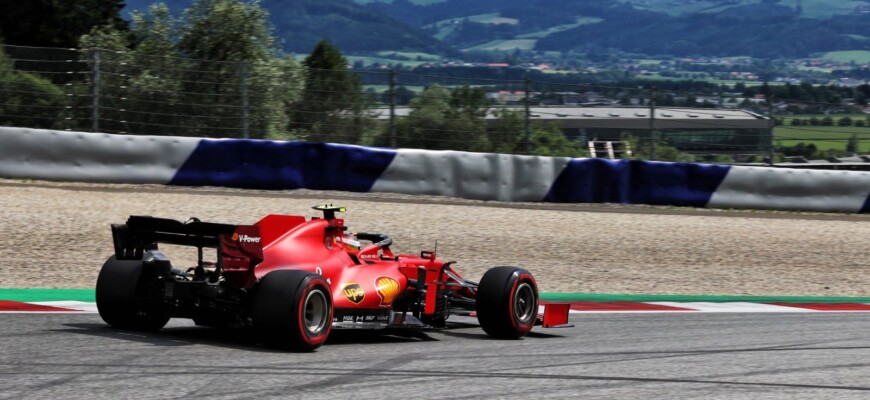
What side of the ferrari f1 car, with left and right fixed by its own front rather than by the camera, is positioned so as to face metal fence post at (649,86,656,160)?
front

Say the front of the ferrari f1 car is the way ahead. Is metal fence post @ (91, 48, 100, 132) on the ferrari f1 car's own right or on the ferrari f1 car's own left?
on the ferrari f1 car's own left

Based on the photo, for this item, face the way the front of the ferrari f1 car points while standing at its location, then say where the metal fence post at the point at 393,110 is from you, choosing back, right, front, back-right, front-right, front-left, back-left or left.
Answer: front-left

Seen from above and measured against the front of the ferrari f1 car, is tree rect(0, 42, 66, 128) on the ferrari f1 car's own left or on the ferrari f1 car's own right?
on the ferrari f1 car's own left

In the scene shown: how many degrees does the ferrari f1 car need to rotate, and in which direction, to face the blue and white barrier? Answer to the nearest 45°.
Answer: approximately 45° to its left

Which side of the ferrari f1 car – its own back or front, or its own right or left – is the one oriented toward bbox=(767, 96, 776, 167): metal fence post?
front

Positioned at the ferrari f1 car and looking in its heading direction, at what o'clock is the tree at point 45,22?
The tree is roughly at 10 o'clock from the ferrari f1 car.

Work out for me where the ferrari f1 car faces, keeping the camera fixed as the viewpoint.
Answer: facing away from the viewer and to the right of the viewer

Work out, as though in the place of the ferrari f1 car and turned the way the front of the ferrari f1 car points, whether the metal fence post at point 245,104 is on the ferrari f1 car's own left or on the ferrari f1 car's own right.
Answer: on the ferrari f1 car's own left

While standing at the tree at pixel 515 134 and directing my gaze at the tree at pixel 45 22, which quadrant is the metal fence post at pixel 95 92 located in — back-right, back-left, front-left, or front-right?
front-left
